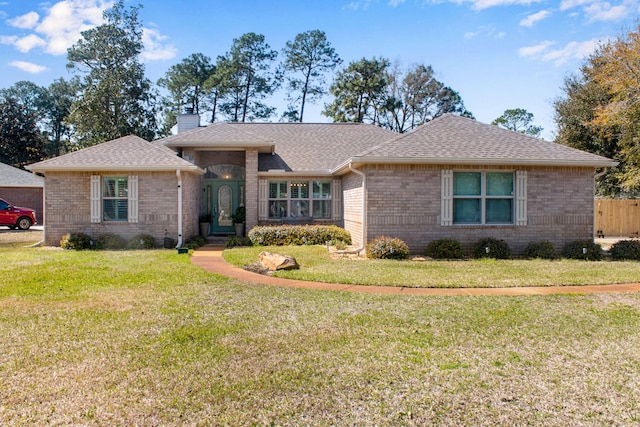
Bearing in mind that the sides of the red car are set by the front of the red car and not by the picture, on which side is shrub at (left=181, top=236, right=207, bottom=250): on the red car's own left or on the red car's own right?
on the red car's own right

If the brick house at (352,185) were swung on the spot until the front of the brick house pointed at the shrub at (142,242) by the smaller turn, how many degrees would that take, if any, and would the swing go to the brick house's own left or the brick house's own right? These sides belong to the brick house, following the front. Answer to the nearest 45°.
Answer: approximately 90° to the brick house's own right

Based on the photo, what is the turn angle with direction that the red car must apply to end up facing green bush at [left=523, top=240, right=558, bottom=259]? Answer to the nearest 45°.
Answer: approximately 45° to its right

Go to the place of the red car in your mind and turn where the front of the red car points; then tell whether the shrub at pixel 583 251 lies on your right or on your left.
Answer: on your right

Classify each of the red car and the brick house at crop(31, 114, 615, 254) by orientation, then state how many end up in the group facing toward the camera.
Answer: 1

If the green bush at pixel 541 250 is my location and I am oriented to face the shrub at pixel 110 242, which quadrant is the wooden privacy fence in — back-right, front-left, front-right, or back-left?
back-right

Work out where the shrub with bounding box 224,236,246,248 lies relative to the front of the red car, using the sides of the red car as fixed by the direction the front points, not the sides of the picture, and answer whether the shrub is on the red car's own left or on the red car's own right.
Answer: on the red car's own right

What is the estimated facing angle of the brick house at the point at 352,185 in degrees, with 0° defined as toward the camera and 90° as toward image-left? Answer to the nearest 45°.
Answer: approximately 0°

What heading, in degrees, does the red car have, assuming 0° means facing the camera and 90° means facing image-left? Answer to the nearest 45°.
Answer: approximately 270°
